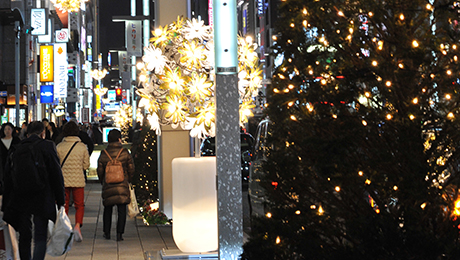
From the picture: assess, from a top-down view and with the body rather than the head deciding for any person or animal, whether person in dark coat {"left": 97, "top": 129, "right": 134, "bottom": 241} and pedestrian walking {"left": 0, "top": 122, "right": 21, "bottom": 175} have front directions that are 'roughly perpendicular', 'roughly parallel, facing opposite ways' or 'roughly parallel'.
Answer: roughly parallel, facing opposite ways

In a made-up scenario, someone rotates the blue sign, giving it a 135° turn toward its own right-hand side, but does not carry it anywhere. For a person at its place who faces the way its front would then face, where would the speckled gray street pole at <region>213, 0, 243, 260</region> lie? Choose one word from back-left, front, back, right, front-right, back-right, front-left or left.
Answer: back-left

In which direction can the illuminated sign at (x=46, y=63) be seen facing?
toward the camera

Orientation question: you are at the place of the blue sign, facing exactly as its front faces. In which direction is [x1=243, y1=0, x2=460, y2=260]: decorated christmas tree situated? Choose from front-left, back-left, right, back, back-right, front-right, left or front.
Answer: front

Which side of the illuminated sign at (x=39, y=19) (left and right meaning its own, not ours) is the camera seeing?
front

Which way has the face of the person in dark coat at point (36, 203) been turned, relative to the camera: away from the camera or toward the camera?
away from the camera

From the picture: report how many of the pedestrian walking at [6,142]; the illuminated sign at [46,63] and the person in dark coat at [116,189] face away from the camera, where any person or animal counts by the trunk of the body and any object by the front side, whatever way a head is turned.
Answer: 1

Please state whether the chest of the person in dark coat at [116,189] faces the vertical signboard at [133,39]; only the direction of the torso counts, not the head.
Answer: yes

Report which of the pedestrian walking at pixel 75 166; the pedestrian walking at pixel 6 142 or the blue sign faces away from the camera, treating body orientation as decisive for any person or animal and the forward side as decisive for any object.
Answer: the pedestrian walking at pixel 75 166

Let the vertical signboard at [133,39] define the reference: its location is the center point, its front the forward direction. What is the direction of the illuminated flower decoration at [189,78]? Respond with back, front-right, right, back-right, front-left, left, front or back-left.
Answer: front

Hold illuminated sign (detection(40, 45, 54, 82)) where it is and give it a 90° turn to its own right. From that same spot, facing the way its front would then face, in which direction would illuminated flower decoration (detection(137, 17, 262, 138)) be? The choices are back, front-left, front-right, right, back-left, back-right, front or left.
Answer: left

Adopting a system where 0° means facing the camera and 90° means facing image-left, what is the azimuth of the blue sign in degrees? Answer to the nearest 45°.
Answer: approximately 0°

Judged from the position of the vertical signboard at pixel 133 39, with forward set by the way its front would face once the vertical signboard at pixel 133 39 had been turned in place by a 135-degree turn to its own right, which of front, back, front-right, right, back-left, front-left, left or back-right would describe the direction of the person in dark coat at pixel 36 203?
back-left

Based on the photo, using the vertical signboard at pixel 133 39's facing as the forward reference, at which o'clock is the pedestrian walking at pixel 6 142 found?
The pedestrian walking is roughly at 12 o'clock from the vertical signboard.

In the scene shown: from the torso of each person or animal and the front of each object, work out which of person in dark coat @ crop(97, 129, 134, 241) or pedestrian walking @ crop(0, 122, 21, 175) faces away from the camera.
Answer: the person in dark coat

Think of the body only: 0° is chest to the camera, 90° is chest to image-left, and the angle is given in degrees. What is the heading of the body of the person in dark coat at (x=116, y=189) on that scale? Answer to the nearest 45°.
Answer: approximately 180°

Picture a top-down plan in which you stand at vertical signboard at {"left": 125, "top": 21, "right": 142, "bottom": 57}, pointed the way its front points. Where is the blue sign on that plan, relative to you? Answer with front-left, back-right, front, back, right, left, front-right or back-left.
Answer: right

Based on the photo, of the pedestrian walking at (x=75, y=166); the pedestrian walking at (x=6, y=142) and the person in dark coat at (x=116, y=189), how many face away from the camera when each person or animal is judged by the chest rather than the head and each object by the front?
2

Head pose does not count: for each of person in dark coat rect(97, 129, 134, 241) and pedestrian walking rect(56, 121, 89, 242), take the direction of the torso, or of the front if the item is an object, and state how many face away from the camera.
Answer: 2
